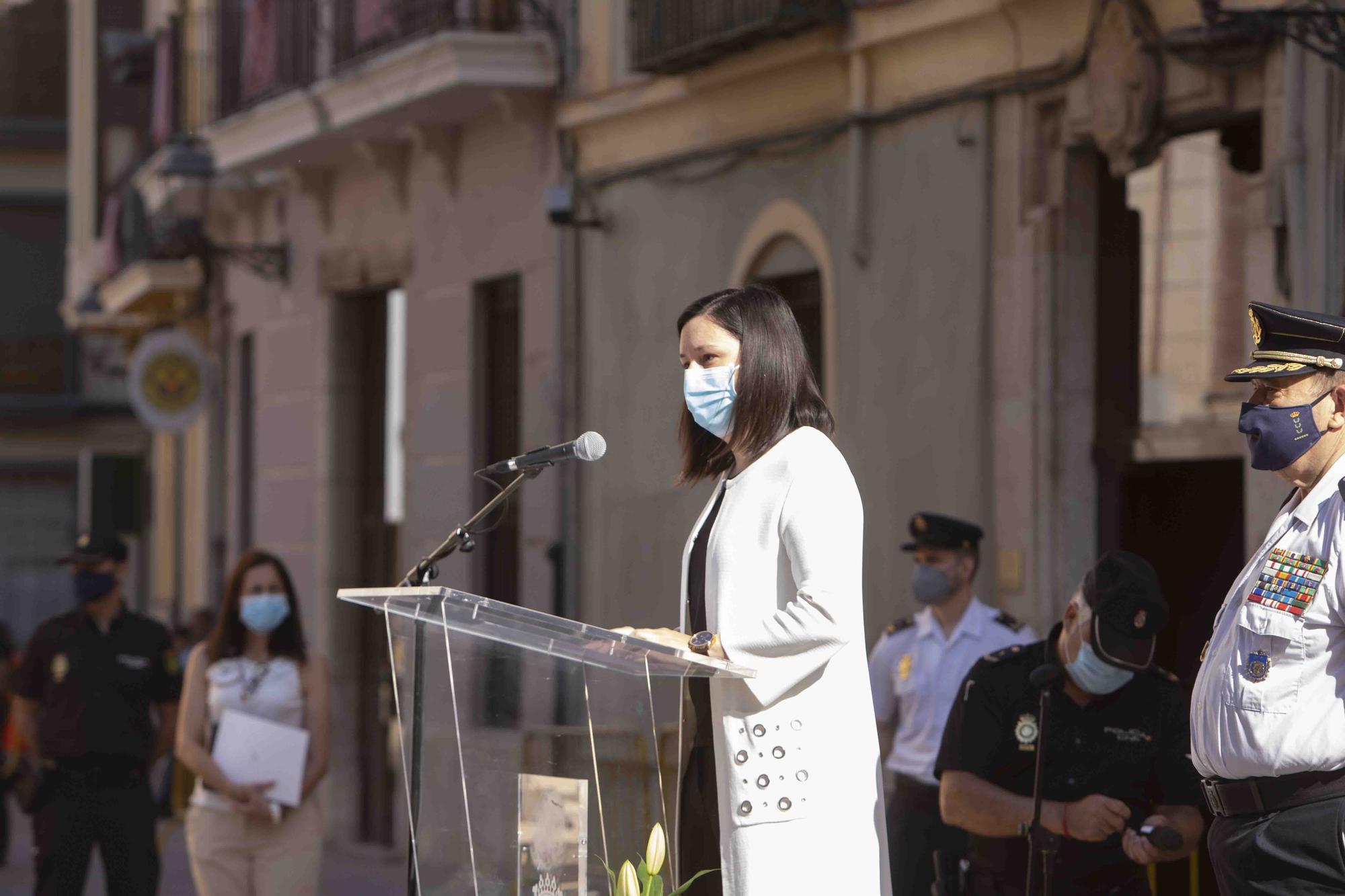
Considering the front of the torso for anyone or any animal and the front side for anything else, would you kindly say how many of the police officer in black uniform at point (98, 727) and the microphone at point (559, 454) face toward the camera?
1

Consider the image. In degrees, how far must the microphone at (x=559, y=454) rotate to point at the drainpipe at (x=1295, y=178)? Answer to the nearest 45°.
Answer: approximately 45° to its left

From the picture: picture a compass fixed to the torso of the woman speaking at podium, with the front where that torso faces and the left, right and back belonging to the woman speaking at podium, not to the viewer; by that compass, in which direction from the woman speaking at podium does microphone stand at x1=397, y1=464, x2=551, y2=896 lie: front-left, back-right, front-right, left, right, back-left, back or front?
front-right

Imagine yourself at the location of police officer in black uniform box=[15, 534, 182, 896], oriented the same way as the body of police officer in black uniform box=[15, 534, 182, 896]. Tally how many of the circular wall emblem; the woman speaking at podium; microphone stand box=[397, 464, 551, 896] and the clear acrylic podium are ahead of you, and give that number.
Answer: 3

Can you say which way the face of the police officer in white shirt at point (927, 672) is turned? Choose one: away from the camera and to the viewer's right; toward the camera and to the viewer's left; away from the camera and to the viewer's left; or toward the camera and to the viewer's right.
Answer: toward the camera and to the viewer's left

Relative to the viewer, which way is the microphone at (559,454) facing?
to the viewer's right

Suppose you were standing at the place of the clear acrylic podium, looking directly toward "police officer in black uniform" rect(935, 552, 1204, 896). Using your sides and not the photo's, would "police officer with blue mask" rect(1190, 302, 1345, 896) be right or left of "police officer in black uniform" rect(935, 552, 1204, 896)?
right

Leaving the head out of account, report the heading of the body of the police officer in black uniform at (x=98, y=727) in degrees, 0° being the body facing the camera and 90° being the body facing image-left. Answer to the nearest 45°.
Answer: approximately 0°

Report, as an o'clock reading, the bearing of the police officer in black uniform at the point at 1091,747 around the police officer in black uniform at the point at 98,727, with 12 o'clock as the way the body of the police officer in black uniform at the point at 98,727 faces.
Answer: the police officer in black uniform at the point at 1091,747 is roughly at 11 o'clock from the police officer in black uniform at the point at 98,727.

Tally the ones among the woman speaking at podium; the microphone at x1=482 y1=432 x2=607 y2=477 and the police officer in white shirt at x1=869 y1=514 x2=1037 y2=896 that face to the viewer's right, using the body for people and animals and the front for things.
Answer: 1

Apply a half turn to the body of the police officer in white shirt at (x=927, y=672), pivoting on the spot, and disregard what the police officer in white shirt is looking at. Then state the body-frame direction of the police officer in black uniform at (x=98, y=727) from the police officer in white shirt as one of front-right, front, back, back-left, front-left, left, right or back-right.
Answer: back-left

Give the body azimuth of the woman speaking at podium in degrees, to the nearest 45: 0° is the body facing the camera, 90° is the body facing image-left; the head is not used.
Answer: approximately 45°

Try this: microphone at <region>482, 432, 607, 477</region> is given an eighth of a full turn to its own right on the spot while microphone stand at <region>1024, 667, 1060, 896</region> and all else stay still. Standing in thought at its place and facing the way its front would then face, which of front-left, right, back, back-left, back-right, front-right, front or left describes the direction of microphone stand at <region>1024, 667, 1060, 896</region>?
left
